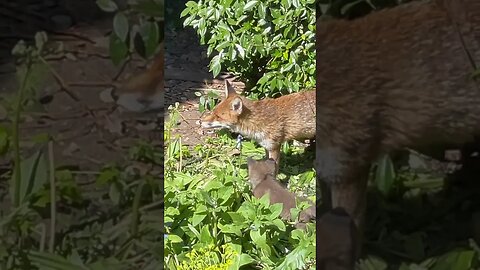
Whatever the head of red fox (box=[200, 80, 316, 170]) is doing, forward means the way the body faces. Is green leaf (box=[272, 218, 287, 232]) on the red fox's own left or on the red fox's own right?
on the red fox's own left

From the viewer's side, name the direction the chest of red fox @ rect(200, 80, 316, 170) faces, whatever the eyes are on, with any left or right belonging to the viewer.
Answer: facing to the left of the viewer

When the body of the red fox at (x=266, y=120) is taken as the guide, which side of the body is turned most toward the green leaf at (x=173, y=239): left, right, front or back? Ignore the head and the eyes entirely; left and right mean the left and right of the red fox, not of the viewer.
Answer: left

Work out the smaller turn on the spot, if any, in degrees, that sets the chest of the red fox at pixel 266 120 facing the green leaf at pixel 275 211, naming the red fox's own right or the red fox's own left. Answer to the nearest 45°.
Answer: approximately 90° to the red fox's own left
